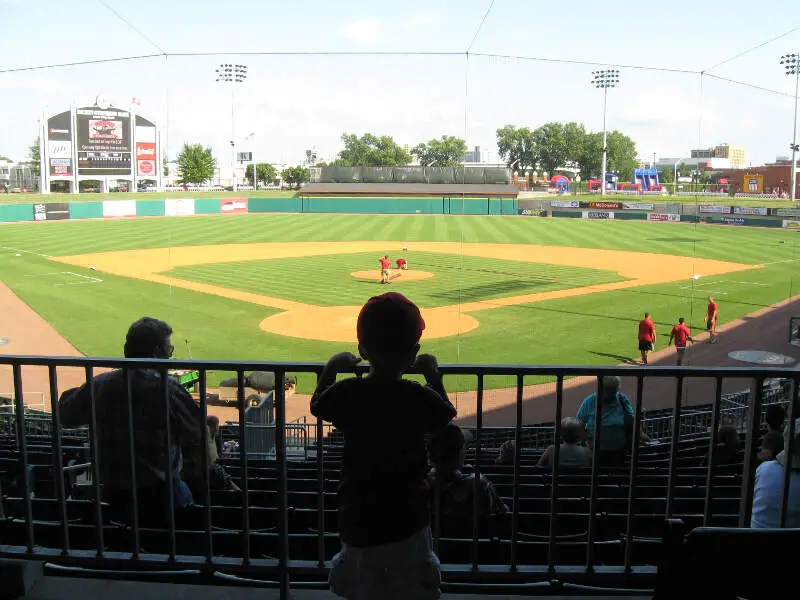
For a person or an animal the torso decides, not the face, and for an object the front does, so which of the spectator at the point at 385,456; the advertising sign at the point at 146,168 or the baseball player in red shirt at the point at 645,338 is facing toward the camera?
the advertising sign

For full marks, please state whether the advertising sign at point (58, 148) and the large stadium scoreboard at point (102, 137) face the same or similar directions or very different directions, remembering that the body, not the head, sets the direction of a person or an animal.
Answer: same or similar directions

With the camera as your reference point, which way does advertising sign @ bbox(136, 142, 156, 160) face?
facing the viewer

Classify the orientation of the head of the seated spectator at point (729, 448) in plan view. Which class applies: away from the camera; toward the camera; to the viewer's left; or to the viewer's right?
away from the camera

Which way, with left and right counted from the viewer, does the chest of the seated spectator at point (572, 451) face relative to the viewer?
facing away from the viewer

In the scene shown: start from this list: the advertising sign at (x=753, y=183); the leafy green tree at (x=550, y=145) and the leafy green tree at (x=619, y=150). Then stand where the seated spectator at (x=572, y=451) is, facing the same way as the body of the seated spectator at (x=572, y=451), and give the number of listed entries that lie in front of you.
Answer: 3

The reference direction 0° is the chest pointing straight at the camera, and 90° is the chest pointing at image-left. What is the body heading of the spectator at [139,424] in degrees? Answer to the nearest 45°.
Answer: approximately 225°

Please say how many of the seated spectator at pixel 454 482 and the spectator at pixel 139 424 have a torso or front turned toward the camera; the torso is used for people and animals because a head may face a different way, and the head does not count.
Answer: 0

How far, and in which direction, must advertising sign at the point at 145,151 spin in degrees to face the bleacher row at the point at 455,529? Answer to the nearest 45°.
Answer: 0° — it already faces it

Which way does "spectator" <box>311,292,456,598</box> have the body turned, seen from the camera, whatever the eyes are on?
away from the camera

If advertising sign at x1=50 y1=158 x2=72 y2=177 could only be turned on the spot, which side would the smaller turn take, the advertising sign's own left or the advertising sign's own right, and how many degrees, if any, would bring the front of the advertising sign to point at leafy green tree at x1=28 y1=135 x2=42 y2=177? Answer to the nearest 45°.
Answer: approximately 135° to the advertising sign's own right

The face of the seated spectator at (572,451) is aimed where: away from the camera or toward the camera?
away from the camera

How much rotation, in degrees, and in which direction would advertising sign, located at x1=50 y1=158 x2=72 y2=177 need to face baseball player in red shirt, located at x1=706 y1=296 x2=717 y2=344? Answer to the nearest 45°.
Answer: approximately 45° to its left

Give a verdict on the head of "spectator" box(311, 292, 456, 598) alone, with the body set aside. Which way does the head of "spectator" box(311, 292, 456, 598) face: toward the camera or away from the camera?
away from the camera

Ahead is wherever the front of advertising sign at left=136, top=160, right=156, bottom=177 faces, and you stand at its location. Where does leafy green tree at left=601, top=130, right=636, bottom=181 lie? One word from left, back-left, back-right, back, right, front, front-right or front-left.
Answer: front-left

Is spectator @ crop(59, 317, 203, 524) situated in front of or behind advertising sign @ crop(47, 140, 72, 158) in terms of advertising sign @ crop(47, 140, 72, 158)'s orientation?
in front

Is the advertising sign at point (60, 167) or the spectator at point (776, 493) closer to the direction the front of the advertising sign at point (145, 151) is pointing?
the spectator

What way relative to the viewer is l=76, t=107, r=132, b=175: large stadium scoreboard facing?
toward the camera

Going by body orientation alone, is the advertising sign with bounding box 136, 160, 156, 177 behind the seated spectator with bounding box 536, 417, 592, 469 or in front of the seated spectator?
in front
